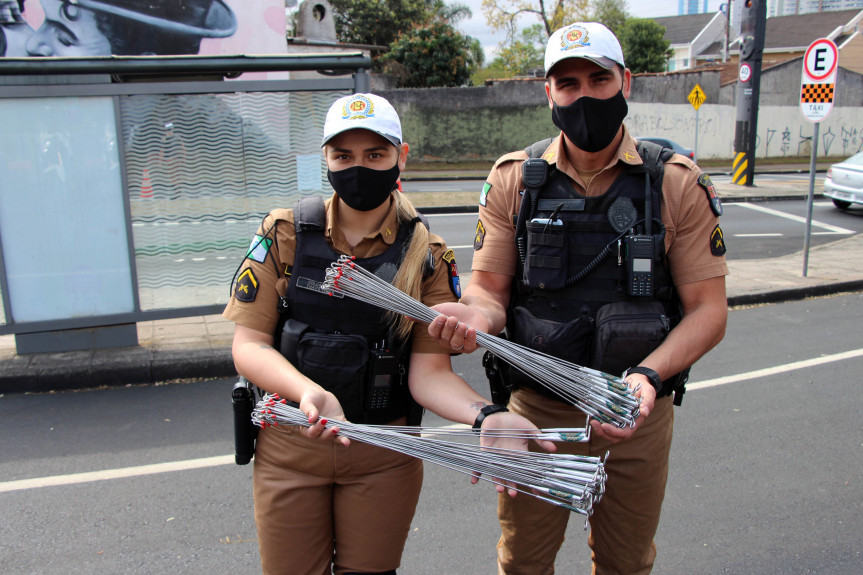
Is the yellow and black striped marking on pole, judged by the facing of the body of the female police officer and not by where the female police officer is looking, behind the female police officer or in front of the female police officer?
behind

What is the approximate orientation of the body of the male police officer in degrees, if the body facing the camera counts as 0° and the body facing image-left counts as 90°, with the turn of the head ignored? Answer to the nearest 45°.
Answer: approximately 0°

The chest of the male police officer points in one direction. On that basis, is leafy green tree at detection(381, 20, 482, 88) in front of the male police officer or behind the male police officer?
behind

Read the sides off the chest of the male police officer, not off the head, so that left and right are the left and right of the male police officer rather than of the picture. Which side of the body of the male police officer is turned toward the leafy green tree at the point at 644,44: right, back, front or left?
back

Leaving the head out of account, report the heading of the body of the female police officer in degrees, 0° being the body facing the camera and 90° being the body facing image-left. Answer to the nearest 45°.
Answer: approximately 0°

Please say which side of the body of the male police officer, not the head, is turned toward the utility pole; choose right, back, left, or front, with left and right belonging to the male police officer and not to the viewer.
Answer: back

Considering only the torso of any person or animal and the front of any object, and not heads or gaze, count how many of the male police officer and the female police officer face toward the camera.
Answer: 2

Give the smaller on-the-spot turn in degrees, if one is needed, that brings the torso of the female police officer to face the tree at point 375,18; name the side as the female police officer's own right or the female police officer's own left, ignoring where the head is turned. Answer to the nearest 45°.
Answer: approximately 180°

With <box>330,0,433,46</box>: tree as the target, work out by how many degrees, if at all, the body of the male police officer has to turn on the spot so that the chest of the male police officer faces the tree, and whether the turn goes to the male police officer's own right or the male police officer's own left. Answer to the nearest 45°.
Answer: approximately 180°
